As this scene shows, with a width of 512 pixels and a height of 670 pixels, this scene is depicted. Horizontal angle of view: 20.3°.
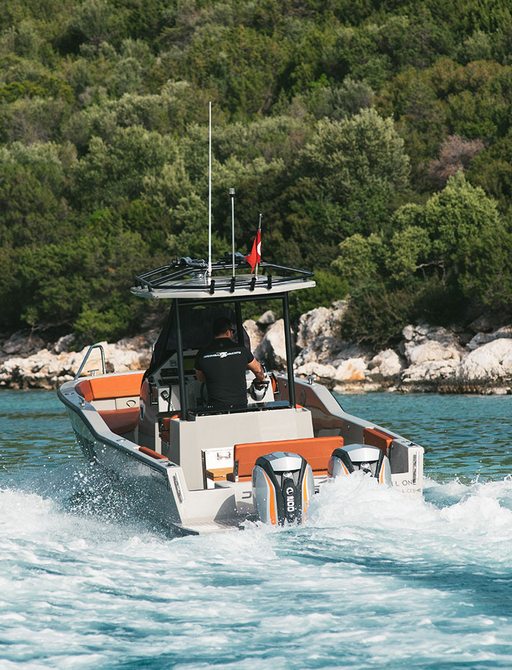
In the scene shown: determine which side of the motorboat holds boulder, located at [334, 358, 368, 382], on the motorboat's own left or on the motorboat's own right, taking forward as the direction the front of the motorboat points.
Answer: on the motorboat's own right

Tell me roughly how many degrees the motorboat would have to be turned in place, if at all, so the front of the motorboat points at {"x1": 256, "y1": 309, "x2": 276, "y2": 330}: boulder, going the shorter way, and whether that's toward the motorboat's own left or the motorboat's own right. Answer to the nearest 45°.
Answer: approximately 45° to the motorboat's own right

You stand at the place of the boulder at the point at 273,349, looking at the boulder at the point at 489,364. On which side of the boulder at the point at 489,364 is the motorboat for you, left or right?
right

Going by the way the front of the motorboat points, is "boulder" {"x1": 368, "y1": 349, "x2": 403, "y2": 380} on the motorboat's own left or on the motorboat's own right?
on the motorboat's own right

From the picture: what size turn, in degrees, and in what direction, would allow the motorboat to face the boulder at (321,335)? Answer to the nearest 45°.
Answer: approximately 45° to its right

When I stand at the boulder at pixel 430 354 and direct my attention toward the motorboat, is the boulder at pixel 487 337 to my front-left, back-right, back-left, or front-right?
back-left

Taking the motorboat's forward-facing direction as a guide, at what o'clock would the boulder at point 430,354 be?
The boulder is roughly at 2 o'clock from the motorboat.

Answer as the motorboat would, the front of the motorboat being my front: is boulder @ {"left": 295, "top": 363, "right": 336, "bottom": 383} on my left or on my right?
on my right

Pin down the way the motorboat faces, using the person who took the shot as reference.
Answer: facing away from the viewer and to the left of the viewer

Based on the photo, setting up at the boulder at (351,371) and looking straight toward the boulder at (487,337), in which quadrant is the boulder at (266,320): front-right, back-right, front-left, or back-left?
back-left

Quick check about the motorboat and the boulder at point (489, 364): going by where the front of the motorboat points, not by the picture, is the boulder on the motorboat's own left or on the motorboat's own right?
on the motorboat's own right
